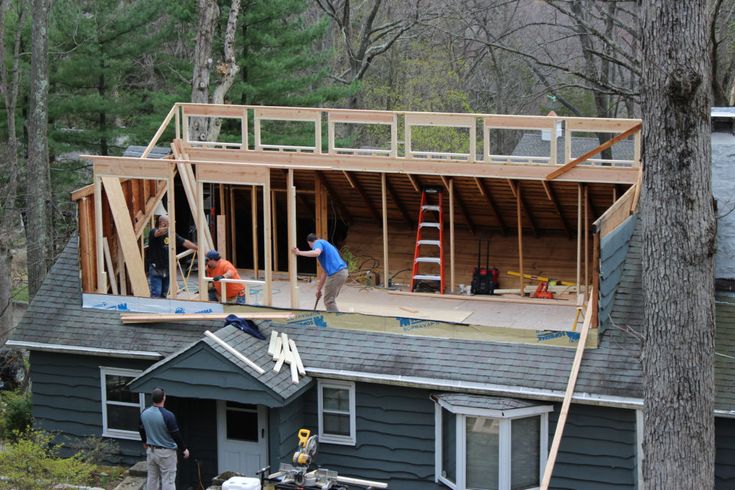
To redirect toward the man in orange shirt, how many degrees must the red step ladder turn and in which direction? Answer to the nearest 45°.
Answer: approximately 45° to its right

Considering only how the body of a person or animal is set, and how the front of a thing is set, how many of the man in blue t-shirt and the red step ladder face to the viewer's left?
1

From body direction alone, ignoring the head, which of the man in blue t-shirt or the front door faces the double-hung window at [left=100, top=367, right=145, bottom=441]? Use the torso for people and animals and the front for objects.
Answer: the man in blue t-shirt

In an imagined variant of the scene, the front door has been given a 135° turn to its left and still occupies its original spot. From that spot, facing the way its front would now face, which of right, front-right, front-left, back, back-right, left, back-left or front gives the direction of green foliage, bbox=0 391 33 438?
left

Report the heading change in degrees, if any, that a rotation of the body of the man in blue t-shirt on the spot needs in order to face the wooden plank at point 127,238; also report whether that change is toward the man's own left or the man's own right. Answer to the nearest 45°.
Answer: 0° — they already face it

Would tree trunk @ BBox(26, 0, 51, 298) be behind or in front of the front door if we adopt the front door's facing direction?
behind

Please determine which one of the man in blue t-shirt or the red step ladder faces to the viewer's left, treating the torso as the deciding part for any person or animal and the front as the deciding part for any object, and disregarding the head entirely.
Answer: the man in blue t-shirt

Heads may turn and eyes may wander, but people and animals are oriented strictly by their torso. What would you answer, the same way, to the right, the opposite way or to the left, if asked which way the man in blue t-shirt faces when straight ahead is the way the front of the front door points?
to the right

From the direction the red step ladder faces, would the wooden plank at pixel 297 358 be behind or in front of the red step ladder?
in front

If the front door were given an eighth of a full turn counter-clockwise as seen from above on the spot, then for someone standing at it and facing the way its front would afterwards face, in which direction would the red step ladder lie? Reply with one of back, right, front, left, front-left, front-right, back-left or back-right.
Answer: left

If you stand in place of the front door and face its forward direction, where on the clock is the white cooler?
The white cooler is roughly at 12 o'clock from the front door.

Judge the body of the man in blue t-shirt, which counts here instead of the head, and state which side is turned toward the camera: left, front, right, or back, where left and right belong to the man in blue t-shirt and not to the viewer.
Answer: left
